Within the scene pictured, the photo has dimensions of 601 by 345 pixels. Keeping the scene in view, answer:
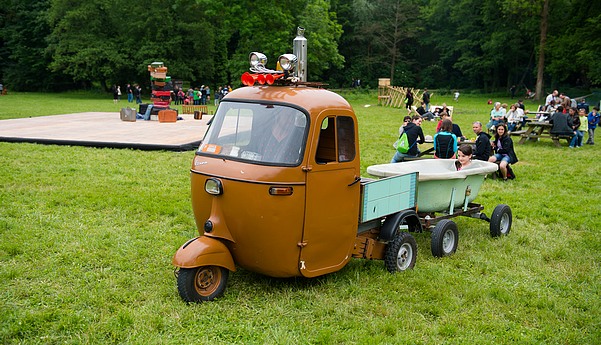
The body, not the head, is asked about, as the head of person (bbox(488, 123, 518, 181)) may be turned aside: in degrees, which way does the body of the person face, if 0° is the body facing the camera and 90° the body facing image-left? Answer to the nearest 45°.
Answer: approximately 45°

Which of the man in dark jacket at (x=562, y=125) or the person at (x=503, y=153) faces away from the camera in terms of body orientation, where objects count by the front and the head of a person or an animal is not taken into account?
the man in dark jacket

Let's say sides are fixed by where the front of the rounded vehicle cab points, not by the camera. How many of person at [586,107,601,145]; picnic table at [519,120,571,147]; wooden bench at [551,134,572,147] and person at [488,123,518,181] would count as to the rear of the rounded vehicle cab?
4

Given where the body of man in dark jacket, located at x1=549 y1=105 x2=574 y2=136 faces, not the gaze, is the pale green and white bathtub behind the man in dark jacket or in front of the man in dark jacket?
behind

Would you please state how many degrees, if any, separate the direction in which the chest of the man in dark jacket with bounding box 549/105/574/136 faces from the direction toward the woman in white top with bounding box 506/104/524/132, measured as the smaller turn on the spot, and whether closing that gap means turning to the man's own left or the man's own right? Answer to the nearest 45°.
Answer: approximately 45° to the man's own left

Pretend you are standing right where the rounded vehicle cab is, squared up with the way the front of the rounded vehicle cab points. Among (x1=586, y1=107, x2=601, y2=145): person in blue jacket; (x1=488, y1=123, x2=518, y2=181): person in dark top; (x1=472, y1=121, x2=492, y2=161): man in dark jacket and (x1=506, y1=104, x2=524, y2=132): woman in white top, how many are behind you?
4

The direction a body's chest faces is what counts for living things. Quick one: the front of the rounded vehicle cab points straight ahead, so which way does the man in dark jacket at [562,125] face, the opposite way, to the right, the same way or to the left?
the opposite way
